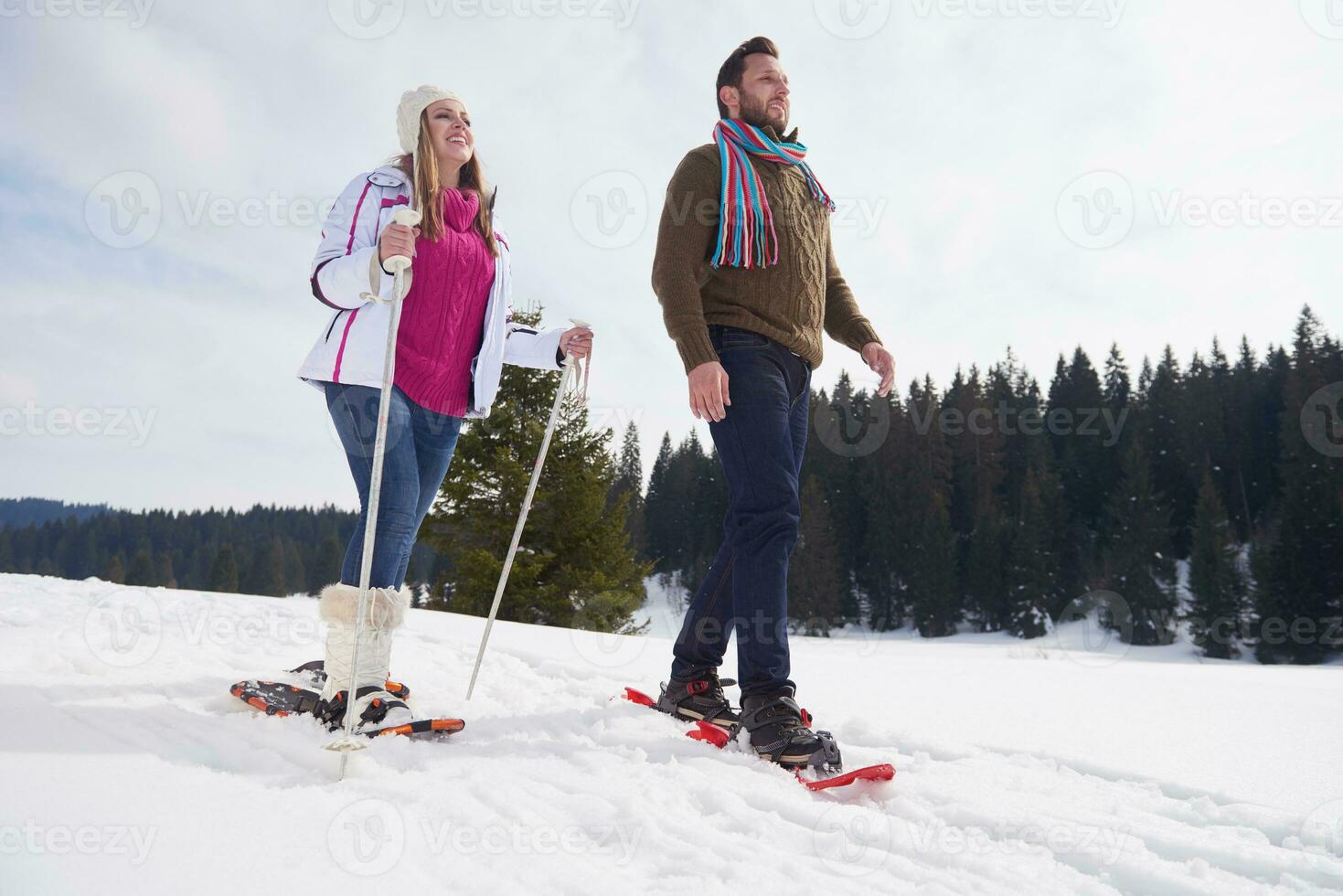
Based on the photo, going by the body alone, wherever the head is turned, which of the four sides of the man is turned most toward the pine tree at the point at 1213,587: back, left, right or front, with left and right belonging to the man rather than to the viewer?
left

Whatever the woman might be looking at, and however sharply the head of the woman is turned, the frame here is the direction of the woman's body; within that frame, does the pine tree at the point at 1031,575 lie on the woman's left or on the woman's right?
on the woman's left

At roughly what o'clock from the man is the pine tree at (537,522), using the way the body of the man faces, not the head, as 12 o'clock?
The pine tree is roughly at 7 o'clock from the man.

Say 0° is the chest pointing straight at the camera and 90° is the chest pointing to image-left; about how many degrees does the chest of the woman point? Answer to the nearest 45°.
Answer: approximately 315°

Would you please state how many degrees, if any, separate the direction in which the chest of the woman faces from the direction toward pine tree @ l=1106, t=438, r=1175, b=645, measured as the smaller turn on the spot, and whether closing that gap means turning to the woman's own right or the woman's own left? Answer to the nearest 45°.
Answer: approximately 90° to the woman's own left

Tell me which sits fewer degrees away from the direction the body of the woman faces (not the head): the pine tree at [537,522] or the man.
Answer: the man

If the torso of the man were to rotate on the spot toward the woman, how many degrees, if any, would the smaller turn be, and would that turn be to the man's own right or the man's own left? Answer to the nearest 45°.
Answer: approximately 135° to the man's own right

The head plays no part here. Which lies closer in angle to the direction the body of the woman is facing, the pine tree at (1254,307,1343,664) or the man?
the man

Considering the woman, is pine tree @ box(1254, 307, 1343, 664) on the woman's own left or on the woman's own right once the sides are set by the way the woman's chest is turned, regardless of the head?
on the woman's own left

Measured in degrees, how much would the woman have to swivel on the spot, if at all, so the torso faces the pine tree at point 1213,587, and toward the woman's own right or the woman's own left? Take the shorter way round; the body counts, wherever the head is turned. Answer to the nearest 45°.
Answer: approximately 90° to the woman's own left

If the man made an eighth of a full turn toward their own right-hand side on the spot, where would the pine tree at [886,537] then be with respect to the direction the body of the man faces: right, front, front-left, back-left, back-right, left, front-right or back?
back

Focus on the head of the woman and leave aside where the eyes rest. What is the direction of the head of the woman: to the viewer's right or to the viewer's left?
to the viewer's right

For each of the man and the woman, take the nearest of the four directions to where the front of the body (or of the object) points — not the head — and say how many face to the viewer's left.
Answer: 0

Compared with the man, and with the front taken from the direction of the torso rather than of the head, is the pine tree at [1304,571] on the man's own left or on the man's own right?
on the man's own left
